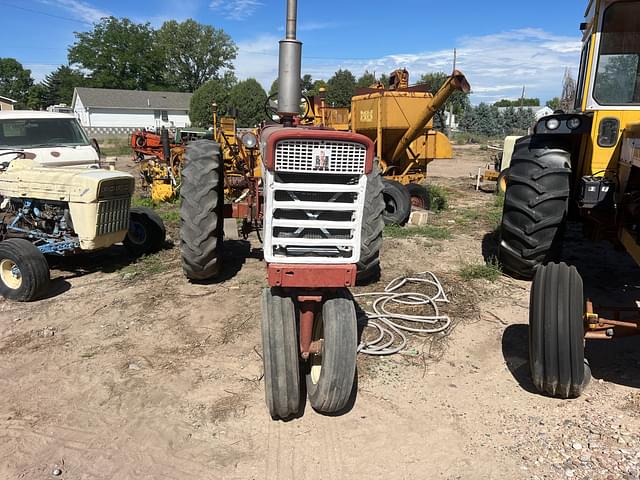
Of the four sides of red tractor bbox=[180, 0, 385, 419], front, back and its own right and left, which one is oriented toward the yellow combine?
back

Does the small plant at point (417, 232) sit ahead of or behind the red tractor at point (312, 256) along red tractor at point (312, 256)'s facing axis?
behind

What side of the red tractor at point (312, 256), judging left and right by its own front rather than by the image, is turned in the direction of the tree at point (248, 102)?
back

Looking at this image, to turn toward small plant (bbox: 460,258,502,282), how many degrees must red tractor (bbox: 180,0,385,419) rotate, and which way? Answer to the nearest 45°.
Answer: approximately 135° to its left

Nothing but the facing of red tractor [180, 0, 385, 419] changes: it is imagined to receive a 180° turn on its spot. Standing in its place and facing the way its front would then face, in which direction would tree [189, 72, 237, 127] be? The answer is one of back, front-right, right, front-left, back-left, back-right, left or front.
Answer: front

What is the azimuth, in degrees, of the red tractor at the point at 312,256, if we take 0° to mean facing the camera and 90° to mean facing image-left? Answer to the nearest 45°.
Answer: approximately 0°

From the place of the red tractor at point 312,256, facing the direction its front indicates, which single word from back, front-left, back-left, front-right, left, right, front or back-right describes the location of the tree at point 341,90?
back
